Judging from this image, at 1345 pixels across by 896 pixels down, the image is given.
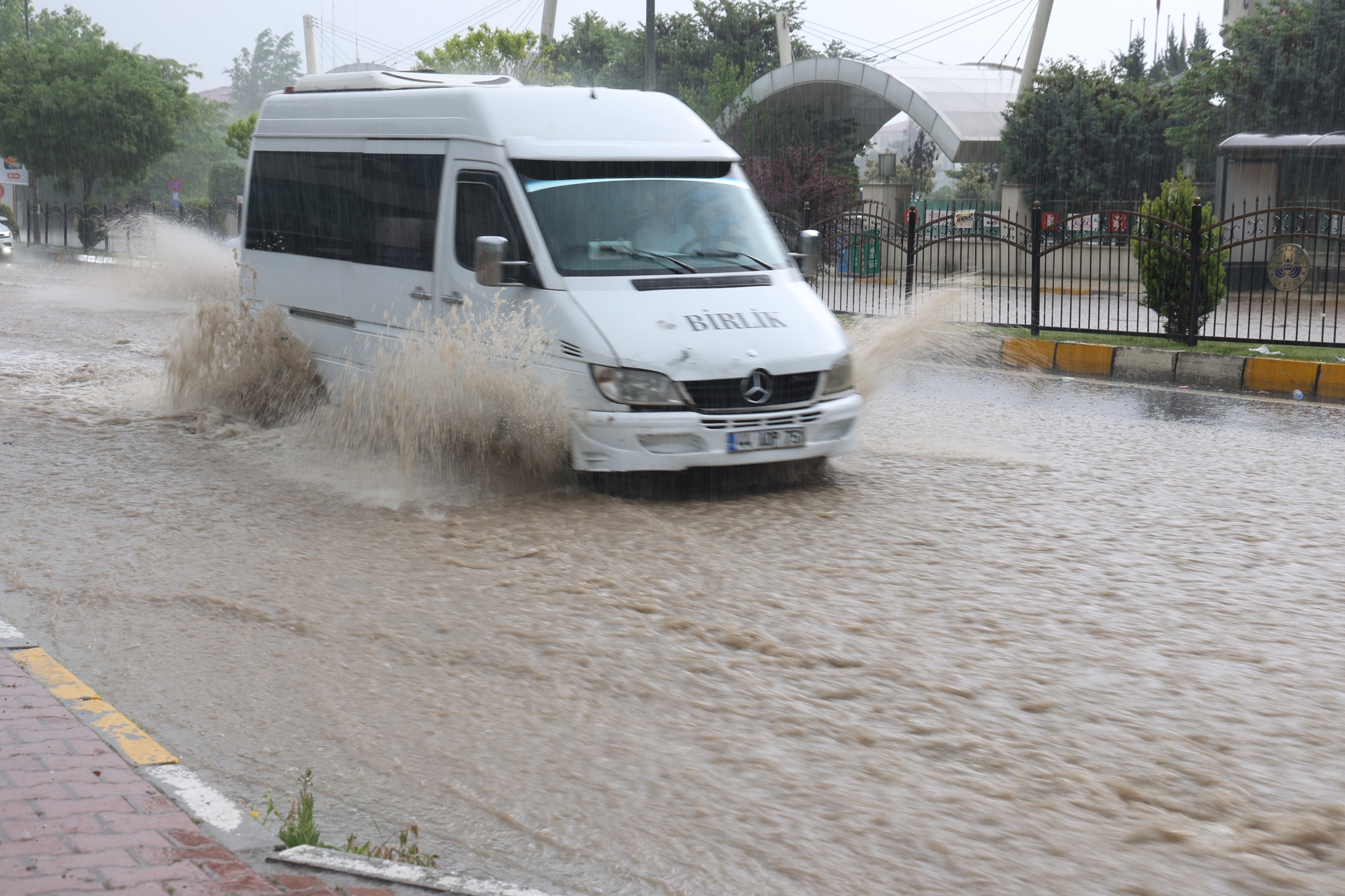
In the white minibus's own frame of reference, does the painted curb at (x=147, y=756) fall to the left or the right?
on its right

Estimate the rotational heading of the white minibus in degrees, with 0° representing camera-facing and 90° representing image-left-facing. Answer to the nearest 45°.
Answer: approximately 315°

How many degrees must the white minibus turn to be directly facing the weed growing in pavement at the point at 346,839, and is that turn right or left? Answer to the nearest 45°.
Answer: approximately 45° to its right

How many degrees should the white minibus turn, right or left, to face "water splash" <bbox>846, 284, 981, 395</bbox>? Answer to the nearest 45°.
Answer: approximately 90° to its left

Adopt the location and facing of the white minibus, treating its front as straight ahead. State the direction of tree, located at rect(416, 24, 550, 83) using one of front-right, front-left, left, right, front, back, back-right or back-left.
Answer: back-left

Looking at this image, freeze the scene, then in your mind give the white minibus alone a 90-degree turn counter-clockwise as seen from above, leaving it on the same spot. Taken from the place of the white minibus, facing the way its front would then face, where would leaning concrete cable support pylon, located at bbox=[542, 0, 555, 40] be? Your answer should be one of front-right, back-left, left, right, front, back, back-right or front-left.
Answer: front-left

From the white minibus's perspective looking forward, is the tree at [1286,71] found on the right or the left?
on its left

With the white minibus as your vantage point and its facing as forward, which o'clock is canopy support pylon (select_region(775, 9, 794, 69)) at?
The canopy support pylon is roughly at 8 o'clock from the white minibus.

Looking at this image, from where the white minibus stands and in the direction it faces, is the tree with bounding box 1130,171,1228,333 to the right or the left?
on its left

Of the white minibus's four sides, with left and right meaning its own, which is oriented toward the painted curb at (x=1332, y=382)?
left

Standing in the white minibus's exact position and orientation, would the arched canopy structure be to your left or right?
on your left
